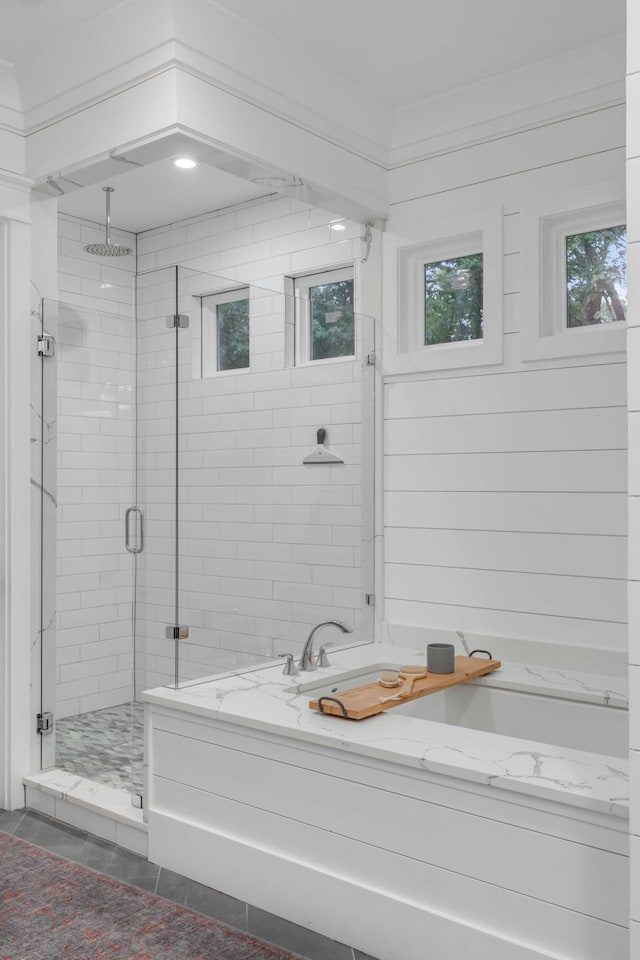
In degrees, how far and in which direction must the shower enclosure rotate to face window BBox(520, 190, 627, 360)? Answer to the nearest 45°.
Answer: approximately 135° to its left

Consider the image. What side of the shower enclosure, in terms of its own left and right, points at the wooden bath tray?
left

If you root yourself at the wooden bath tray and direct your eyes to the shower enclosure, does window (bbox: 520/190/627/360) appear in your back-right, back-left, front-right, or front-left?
back-right

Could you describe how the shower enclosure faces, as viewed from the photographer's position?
facing the viewer and to the left of the viewer

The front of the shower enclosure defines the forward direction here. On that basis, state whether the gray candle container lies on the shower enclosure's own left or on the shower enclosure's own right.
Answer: on the shower enclosure's own left

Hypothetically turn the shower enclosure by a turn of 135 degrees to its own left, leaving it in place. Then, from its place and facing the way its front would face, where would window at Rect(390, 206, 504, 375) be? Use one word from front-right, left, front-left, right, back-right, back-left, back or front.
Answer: front
